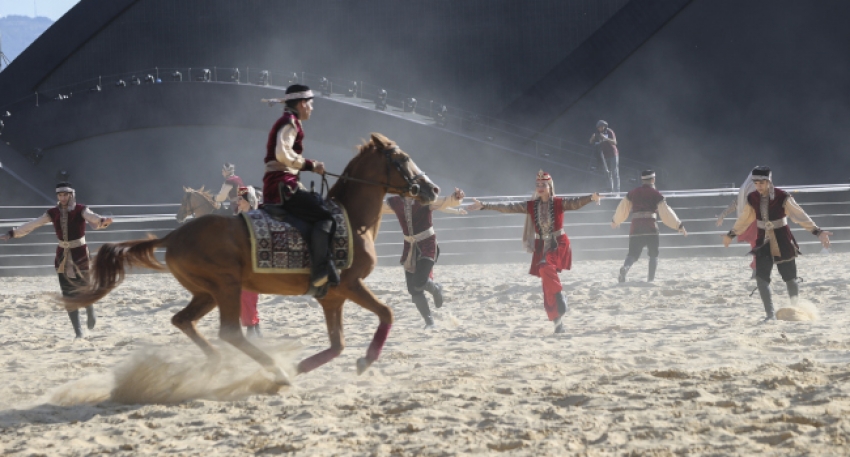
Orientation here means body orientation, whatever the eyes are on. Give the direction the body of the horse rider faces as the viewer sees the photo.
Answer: to the viewer's right

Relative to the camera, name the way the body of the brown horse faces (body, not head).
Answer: to the viewer's right

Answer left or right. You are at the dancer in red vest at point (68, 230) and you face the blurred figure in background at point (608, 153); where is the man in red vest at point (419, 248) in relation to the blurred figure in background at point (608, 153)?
right

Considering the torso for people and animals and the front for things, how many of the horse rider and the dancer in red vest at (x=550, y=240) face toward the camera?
1

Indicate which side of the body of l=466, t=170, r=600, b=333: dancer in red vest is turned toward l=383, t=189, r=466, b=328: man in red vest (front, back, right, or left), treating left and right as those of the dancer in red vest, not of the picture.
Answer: right

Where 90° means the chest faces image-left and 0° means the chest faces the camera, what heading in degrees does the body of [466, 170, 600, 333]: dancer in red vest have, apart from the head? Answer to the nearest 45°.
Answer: approximately 0°

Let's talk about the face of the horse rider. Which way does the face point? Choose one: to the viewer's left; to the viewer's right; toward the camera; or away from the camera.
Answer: to the viewer's right

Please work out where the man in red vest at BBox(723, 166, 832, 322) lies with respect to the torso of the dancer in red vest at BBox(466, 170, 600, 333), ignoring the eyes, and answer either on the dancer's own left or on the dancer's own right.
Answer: on the dancer's own left

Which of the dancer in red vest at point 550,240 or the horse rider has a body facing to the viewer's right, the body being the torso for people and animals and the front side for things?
the horse rider

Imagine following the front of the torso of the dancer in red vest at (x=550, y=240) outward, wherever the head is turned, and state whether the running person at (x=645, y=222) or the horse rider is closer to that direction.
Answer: the horse rider

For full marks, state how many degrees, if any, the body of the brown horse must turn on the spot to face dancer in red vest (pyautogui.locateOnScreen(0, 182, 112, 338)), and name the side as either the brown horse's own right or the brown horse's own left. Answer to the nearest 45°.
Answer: approximately 135° to the brown horse's own left

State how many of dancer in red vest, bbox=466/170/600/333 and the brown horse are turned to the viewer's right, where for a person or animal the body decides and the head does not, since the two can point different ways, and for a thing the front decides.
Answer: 1

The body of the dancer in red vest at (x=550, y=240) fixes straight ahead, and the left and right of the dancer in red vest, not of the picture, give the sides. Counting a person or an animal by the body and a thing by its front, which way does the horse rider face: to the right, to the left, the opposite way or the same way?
to the left
